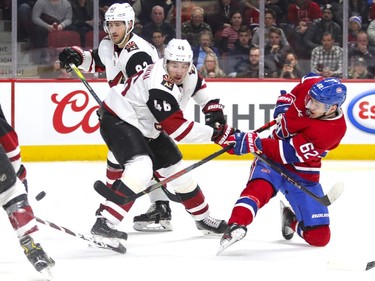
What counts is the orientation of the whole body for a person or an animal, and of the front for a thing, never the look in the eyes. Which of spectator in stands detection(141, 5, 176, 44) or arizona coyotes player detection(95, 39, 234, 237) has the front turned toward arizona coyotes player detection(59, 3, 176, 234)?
the spectator in stands

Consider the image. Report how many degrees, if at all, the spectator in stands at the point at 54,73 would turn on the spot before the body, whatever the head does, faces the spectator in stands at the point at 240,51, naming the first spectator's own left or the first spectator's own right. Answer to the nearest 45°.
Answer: approximately 90° to the first spectator's own left

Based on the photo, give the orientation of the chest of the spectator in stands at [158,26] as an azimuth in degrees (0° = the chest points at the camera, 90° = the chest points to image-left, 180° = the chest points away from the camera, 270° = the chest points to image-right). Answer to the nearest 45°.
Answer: approximately 0°

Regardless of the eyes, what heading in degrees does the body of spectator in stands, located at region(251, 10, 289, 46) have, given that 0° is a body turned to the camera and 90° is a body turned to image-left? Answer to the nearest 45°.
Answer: approximately 0°

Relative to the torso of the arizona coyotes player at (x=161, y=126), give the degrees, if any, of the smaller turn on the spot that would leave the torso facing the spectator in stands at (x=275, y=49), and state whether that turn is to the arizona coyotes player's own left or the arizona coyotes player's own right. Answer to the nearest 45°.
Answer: approximately 135° to the arizona coyotes player's own left
